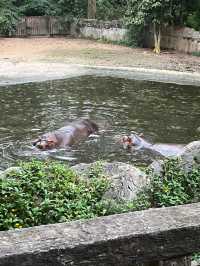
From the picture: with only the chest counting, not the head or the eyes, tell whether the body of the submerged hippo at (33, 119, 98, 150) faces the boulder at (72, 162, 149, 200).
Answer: no

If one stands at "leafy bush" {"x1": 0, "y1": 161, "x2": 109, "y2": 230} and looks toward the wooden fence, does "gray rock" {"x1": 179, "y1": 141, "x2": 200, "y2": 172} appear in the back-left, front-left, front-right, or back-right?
front-right

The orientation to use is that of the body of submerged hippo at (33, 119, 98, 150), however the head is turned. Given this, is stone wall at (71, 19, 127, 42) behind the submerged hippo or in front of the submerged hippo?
behind

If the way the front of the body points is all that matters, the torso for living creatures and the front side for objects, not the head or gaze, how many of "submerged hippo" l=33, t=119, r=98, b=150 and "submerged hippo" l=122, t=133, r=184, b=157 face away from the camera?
0

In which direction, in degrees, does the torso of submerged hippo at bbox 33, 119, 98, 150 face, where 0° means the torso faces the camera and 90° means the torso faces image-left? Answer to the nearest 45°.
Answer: approximately 45°

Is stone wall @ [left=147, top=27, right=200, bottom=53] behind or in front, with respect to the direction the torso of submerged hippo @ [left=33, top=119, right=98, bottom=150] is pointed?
behind

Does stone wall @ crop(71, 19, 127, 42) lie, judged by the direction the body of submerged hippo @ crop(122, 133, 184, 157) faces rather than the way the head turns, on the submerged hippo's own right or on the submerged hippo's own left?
on the submerged hippo's own right

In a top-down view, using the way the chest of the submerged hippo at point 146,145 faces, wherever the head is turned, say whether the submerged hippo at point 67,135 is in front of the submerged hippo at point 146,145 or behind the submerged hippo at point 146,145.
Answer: in front

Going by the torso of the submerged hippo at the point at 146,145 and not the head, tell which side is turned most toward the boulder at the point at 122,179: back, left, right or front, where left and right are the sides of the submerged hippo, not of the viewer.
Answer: left

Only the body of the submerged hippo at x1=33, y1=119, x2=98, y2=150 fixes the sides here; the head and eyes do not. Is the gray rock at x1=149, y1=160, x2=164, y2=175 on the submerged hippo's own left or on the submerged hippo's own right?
on the submerged hippo's own left

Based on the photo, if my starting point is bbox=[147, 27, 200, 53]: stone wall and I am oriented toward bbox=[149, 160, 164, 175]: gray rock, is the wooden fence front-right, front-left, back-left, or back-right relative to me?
back-right

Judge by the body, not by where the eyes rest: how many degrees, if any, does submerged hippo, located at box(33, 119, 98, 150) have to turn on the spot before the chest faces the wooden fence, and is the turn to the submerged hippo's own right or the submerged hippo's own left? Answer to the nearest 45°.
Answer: approximately 135° to the submerged hippo's own right

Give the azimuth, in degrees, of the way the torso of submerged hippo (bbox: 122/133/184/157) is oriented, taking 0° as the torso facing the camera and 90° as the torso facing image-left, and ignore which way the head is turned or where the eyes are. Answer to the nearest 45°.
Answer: approximately 90°

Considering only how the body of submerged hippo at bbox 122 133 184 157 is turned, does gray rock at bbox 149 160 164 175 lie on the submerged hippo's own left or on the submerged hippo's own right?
on the submerged hippo's own left

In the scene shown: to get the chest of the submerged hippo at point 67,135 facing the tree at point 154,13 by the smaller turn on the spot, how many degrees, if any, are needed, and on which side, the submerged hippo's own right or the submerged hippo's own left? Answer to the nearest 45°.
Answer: approximately 135° to the submerged hippo's own right
